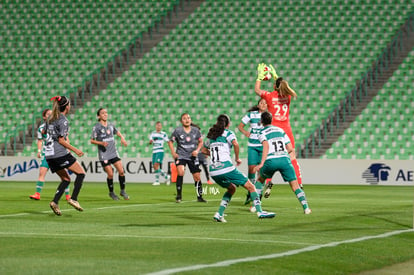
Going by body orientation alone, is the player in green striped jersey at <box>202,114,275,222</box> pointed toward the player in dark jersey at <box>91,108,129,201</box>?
no

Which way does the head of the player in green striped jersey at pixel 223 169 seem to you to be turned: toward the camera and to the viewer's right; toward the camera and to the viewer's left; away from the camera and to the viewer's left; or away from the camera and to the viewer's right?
away from the camera and to the viewer's right

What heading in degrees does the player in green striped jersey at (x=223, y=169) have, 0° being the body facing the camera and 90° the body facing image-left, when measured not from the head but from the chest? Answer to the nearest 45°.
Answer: approximately 225°

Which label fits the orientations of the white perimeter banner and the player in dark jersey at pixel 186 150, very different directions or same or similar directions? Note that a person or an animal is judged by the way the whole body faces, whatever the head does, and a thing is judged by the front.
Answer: same or similar directions

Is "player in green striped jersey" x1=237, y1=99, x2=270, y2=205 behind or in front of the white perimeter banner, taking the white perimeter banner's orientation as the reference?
in front

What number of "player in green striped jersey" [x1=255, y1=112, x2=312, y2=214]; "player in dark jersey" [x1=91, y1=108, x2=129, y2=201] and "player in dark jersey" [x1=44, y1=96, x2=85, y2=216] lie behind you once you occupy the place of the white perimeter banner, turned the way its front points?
0

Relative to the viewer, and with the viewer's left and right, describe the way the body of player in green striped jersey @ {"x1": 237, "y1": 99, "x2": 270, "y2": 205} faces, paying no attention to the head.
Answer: facing the viewer and to the right of the viewer

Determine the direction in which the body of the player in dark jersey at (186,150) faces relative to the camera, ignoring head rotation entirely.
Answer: toward the camera

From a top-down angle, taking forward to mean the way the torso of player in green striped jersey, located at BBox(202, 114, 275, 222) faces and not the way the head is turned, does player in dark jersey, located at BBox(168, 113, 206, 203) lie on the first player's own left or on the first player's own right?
on the first player's own left

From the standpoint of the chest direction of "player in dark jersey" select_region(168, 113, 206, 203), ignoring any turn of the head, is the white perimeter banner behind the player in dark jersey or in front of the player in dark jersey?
behind

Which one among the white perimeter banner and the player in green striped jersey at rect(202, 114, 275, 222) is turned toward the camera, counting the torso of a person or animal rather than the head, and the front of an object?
the white perimeter banner

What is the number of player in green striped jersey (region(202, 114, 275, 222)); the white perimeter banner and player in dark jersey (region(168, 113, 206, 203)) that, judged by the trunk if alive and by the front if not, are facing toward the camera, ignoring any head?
2

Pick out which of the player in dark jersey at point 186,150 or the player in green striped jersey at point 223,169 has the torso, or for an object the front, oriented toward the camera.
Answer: the player in dark jersey

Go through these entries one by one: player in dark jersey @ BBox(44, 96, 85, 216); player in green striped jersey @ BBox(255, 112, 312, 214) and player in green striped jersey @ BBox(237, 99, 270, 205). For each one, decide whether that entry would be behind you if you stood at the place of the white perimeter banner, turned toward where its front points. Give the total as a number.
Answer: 0

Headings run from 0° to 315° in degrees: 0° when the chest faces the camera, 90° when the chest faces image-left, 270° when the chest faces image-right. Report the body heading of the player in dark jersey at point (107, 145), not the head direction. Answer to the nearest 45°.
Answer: approximately 315°

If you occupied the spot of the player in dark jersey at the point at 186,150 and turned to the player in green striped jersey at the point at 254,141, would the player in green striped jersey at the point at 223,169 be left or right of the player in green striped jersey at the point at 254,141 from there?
right

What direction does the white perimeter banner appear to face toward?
toward the camera
